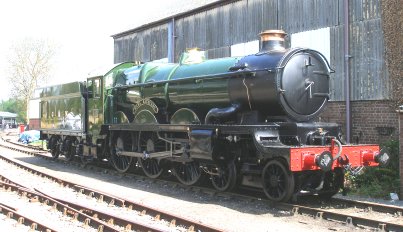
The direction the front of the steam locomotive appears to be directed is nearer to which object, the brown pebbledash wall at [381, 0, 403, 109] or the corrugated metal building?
the brown pebbledash wall

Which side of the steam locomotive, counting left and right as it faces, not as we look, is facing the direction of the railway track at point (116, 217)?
right

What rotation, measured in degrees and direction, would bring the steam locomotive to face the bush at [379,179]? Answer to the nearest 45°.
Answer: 0° — it already faces it

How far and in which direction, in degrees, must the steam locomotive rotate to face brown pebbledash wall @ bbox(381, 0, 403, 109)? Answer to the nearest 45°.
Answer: approximately 90° to its left
